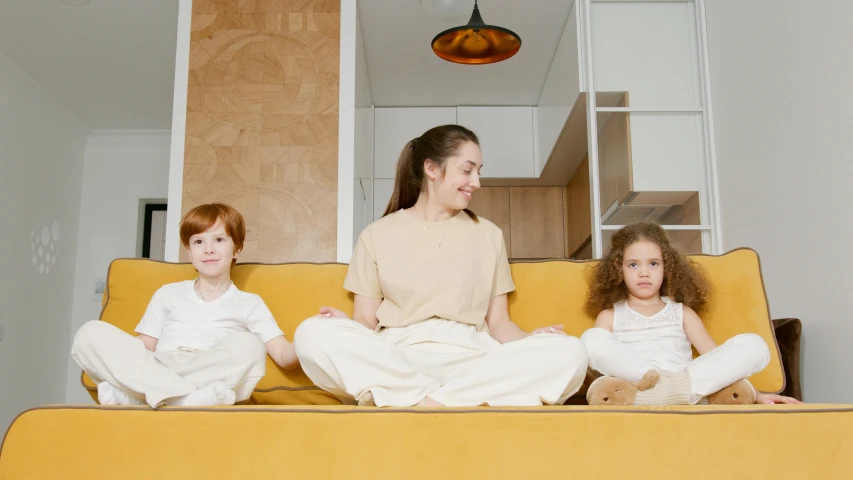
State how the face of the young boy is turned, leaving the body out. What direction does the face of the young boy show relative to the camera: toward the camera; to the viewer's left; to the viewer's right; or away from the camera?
toward the camera

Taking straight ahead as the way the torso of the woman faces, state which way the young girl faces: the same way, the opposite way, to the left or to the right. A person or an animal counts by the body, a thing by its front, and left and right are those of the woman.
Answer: the same way

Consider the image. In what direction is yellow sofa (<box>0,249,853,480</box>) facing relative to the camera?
toward the camera

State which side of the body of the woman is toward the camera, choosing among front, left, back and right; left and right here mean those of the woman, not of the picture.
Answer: front

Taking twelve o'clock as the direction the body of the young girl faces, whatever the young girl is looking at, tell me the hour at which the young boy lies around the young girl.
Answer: The young boy is roughly at 2 o'clock from the young girl.

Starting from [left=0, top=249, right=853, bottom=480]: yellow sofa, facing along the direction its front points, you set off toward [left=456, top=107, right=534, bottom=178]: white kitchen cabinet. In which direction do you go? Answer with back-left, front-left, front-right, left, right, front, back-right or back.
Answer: back

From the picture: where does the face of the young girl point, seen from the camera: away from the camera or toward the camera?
toward the camera

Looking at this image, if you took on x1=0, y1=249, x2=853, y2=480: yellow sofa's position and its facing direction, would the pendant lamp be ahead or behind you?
behind
